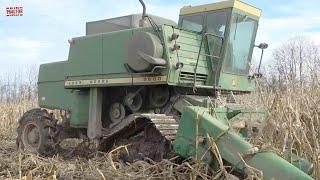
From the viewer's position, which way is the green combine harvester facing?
facing the viewer and to the right of the viewer
